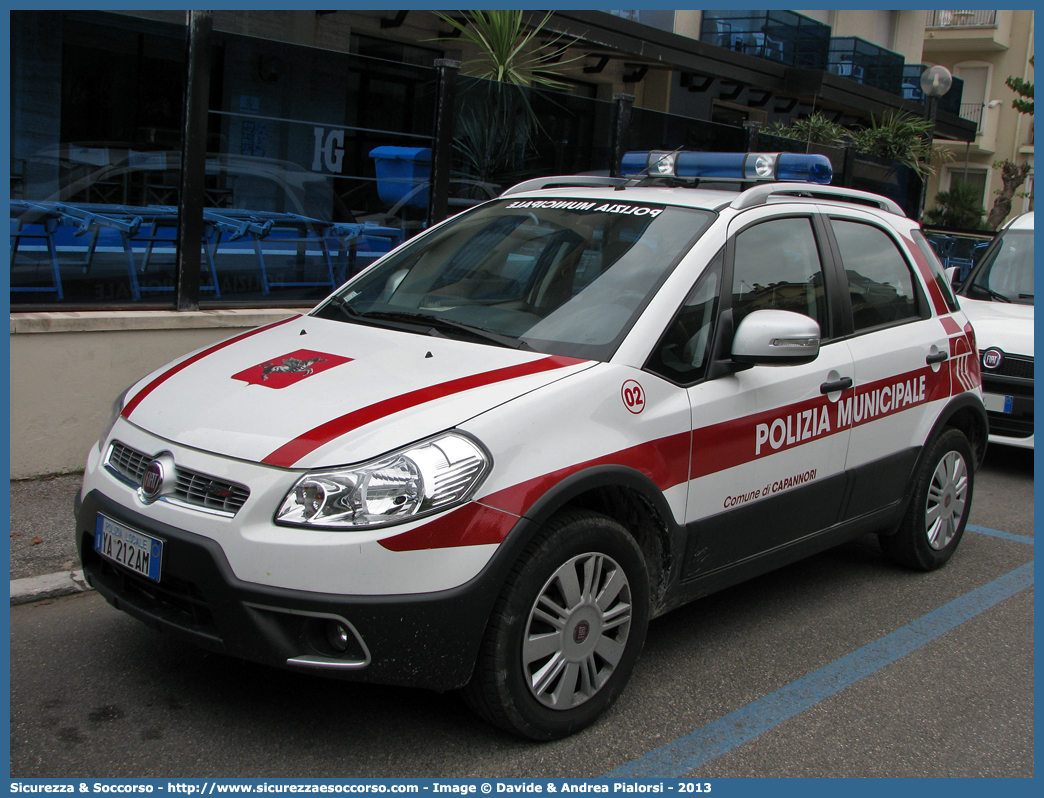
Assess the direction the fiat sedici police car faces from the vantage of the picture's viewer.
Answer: facing the viewer and to the left of the viewer

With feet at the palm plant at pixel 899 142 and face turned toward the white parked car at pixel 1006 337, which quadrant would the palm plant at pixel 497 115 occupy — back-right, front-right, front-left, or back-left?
front-right

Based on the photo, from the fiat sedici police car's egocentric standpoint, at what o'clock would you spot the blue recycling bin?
The blue recycling bin is roughly at 4 o'clock from the fiat sedici police car.

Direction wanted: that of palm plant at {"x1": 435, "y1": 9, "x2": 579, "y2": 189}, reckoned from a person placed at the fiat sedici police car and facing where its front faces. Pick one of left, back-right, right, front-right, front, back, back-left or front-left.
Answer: back-right

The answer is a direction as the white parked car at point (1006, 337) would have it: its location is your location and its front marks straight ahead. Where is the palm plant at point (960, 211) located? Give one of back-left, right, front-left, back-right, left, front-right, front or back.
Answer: back-right

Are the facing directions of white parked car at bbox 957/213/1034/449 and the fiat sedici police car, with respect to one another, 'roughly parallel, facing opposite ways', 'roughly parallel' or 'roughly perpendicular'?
roughly parallel

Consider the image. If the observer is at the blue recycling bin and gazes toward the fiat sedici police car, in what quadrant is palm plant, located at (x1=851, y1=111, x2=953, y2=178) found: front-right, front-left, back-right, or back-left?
back-left

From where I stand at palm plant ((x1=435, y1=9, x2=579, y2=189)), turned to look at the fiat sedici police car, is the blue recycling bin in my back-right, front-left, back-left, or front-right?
front-right

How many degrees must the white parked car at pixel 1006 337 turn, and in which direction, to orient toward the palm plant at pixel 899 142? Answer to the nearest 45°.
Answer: approximately 135° to its right

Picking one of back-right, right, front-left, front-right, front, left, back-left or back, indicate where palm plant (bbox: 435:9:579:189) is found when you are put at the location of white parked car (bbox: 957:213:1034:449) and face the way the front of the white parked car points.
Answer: front-right

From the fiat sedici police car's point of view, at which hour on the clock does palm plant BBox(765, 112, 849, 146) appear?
The palm plant is roughly at 5 o'clock from the fiat sedici police car.
